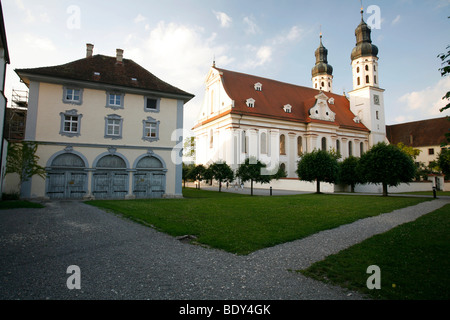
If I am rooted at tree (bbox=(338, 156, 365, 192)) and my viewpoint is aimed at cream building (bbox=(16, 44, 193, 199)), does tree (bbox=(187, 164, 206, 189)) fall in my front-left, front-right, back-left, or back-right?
front-right

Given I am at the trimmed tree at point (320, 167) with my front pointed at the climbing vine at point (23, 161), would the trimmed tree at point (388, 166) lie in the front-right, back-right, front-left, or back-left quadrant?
back-left

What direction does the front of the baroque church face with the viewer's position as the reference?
facing the viewer and to the left of the viewer

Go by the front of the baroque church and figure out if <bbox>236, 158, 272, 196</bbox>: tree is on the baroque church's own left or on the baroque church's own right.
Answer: on the baroque church's own left

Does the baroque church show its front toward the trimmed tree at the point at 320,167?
no

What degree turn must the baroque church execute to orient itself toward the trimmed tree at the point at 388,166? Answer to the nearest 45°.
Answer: approximately 90° to its left

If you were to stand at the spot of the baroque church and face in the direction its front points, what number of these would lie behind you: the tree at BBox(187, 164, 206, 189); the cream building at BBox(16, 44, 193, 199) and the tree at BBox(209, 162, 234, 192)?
0

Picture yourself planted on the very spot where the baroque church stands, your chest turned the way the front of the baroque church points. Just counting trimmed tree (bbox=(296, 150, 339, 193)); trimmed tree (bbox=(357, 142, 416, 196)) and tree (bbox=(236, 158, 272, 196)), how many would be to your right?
0

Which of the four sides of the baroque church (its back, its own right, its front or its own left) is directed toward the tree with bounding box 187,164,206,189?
front

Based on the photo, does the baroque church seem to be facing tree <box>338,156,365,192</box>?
no
